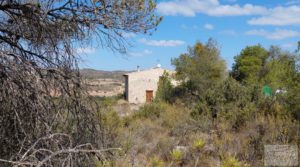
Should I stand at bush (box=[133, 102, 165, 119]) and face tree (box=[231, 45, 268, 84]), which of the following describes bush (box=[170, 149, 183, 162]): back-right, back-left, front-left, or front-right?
back-right

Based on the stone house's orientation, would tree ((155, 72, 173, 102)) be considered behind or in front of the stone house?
in front

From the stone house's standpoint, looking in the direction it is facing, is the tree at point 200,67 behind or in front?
in front

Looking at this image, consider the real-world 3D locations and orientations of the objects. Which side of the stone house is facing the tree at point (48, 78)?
front

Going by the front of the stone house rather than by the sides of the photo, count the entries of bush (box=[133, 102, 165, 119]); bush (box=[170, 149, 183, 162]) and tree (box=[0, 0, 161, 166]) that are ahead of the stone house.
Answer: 3

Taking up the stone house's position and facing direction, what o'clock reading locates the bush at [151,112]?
The bush is roughly at 12 o'clock from the stone house.

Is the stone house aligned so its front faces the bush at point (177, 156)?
yes

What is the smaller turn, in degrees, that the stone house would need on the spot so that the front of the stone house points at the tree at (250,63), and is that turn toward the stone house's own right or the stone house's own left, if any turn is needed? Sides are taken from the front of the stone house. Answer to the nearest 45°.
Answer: approximately 90° to the stone house's own left

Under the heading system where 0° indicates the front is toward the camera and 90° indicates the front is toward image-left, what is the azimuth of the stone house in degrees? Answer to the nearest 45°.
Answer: approximately 0°
